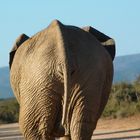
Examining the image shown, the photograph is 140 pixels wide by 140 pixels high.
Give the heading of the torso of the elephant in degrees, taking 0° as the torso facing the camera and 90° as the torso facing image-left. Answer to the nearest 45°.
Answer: approximately 180°
